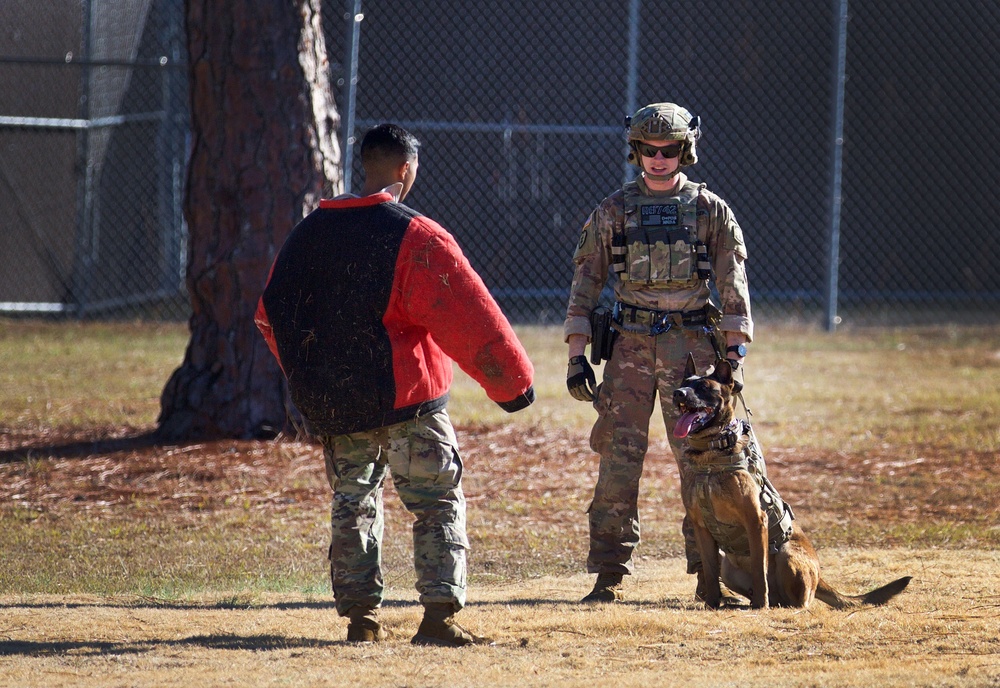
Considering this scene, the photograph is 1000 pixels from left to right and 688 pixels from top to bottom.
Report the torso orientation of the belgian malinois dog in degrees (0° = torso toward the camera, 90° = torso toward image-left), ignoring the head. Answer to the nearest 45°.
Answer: approximately 45°

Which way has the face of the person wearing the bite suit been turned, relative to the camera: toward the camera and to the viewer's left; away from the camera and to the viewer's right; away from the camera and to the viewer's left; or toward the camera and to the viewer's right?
away from the camera and to the viewer's right

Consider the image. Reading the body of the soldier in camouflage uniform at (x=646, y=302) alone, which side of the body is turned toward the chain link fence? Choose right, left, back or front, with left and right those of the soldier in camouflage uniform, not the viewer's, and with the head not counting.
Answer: back

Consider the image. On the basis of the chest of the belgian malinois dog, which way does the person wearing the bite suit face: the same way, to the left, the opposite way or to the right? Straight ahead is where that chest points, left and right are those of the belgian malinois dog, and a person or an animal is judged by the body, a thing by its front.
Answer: the opposite way

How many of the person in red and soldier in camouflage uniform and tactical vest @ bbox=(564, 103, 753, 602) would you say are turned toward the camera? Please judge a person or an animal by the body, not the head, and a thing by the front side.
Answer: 1

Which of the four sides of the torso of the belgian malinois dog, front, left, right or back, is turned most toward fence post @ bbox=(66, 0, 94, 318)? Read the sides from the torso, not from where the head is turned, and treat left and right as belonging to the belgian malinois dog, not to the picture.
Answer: right

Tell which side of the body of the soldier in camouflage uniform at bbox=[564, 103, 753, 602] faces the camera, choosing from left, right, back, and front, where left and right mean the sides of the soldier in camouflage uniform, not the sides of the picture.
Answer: front

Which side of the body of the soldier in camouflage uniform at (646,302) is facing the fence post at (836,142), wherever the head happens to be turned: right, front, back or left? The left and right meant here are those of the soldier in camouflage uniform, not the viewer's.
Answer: back

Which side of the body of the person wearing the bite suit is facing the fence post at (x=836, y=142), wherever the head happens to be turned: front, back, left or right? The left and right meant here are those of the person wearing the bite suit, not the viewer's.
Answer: front

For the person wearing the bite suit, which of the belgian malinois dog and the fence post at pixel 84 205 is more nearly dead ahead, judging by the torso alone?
the belgian malinois dog

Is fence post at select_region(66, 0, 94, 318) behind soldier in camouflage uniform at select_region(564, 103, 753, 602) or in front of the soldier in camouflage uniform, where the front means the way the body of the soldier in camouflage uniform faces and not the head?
behind

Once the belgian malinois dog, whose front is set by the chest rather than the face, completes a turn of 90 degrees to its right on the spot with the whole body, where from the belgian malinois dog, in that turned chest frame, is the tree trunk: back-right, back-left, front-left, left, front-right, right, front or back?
front

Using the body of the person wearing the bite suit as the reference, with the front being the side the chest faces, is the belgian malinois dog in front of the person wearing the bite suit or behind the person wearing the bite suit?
in front
